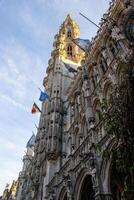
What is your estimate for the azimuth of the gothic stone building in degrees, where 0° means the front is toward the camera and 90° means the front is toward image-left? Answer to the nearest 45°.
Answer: approximately 45°
